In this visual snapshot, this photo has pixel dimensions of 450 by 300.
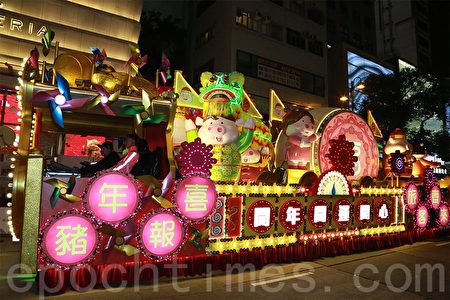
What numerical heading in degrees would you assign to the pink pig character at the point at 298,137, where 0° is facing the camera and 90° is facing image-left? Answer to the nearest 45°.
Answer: approximately 315°

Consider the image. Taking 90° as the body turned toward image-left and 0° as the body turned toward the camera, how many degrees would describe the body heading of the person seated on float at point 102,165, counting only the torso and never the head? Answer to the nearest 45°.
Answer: approximately 45°

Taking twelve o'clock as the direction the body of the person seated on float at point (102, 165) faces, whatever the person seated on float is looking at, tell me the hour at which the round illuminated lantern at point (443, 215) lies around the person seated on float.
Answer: The round illuminated lantern is roughly at 7 o'clock from the person seated on float.

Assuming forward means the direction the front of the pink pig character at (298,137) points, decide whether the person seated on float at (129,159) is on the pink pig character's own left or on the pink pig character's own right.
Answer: on the pink pig character's own right

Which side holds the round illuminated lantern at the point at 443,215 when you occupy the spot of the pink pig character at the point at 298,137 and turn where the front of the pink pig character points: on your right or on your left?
on your left

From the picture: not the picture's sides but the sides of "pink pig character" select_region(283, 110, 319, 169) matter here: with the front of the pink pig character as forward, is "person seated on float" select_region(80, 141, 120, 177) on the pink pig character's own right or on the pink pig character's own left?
on the pink pig character's own right

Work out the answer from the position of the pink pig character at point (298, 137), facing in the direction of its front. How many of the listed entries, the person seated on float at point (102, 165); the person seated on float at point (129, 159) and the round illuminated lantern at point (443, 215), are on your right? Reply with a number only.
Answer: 2
